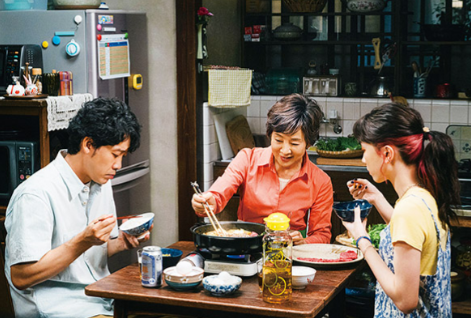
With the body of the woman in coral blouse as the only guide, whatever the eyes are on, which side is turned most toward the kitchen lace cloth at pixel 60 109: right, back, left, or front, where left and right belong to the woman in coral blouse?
right

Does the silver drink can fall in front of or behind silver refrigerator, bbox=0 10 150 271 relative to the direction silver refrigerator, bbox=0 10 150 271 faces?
in front

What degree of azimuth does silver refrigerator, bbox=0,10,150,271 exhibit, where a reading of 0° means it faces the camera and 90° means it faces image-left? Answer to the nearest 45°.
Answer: approximately 315°

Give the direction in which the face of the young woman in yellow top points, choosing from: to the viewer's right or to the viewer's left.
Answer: to the viewer's left

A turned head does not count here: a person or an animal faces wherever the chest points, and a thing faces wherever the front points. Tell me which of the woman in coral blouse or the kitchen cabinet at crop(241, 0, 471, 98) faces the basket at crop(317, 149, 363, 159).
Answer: the kitchen cabinet

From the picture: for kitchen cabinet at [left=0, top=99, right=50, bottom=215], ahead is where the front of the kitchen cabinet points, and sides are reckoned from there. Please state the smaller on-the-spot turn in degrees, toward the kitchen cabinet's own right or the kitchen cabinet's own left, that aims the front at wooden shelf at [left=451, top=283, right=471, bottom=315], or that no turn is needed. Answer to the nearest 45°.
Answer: approximately 90° to the kitchen cabinet's own left

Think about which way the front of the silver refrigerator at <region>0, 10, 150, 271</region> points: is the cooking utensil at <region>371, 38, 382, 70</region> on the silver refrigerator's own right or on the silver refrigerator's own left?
on the silver refrigerator's own left

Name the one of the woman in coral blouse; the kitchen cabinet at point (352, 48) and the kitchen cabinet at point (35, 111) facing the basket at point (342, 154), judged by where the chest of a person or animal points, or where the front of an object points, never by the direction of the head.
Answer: the kitchen cabinet at point (352, 48)

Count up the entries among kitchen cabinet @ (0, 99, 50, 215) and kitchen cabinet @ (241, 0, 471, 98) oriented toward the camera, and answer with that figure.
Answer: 2

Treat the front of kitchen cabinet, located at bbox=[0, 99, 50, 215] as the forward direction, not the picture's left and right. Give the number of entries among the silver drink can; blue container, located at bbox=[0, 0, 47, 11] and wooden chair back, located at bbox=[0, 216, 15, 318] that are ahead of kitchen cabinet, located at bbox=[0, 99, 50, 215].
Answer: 2

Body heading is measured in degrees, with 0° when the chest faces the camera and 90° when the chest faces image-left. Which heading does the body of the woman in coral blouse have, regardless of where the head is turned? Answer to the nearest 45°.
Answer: approximately 0°

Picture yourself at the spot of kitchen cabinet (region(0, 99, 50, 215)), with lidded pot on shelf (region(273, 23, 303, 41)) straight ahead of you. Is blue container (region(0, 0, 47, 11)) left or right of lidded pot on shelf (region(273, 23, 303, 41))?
left
